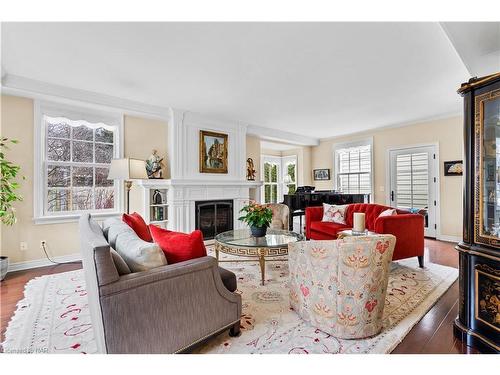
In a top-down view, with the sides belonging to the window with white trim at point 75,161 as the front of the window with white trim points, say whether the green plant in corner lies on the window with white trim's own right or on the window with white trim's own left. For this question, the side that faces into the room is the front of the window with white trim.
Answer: on the window with white trim's own right

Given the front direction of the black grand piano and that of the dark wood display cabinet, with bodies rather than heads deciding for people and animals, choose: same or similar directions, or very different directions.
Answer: same or similar directions

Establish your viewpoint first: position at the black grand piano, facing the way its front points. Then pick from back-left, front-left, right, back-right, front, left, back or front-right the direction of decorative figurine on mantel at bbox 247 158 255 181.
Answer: front

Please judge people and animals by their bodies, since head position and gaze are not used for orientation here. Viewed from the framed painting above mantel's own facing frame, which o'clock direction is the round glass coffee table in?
The round glass coffee table is roughly at 1 o'clock from the framed painting above mantel.

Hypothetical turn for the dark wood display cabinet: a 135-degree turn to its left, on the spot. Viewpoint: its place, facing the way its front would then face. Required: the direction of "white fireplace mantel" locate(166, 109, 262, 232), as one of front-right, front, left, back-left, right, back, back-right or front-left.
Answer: back

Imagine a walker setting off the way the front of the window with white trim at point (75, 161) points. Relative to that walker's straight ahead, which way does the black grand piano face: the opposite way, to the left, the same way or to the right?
the opposite way

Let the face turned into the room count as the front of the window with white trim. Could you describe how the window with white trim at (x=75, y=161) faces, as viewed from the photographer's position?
facing the viewer and to the right of the viewer

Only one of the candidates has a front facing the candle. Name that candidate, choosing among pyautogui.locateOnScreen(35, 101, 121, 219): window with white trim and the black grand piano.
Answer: the window with white trim

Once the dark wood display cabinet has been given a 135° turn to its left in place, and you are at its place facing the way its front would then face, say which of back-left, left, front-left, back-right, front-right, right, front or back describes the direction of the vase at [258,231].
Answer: back

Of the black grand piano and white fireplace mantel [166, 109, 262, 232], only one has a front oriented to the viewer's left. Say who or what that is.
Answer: the black grand piano

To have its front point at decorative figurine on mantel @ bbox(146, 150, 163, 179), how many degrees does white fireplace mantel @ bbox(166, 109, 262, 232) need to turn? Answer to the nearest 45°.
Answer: approximately 135° to its right

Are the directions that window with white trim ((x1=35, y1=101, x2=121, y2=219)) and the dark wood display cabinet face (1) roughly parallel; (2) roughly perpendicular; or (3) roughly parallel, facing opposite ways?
roughly parallel, facing opposite ways

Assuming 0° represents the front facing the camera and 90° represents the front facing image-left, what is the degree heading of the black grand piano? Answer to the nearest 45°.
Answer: approximately 90°
